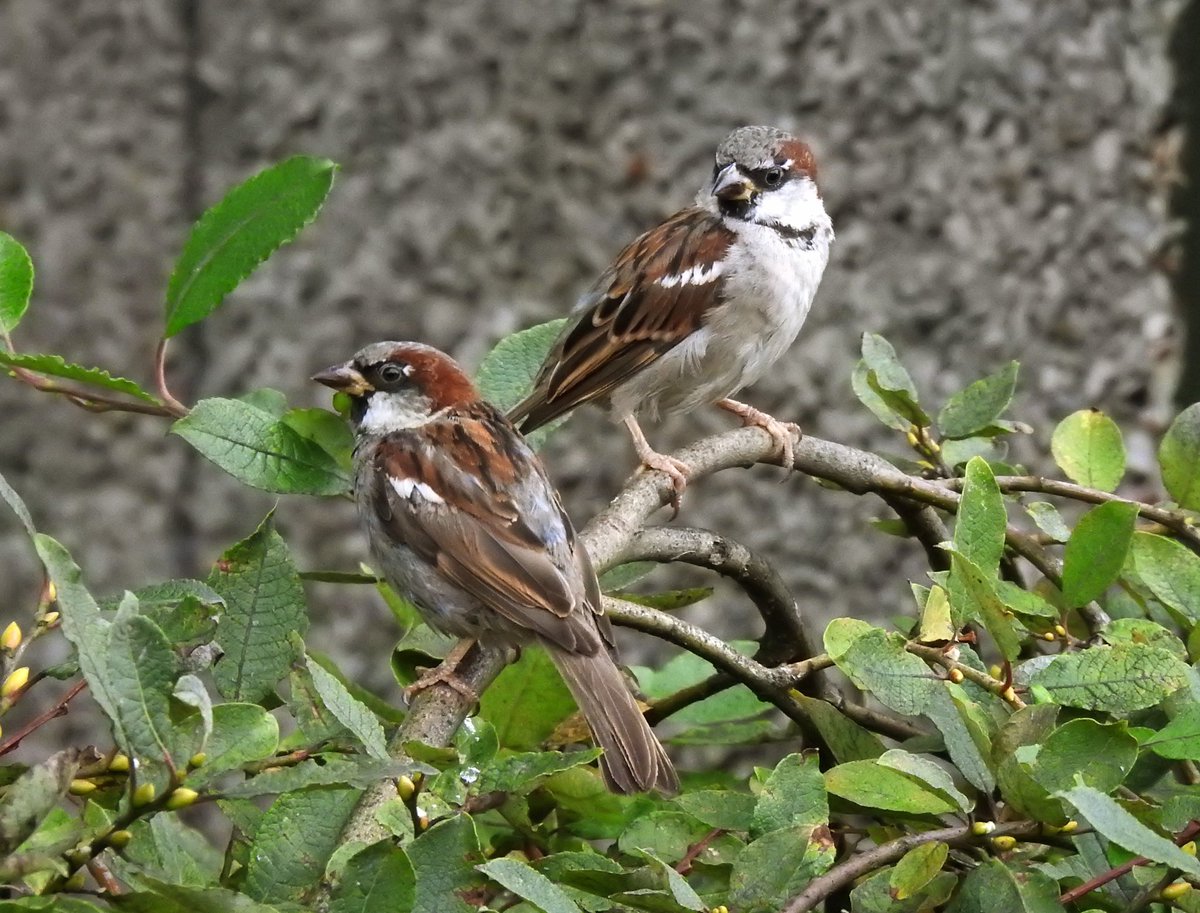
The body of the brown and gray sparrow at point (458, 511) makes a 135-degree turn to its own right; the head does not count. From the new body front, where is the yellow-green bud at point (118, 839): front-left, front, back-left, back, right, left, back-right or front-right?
back

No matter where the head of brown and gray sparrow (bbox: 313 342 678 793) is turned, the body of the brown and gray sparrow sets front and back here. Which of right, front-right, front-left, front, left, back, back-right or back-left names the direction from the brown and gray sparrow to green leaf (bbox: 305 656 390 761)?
front-left

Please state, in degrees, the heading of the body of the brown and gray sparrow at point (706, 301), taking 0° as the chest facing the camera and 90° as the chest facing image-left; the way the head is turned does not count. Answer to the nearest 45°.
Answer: approximately 315°

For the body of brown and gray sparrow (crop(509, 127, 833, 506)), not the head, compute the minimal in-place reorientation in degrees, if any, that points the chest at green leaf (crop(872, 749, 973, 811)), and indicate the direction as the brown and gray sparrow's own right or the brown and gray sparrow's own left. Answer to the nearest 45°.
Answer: approximately 45° to the brown and gray sparrow's own right

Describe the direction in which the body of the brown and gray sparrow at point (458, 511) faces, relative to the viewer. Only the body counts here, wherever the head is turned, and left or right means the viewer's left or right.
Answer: facing away from the viewer and to the left of the viewer

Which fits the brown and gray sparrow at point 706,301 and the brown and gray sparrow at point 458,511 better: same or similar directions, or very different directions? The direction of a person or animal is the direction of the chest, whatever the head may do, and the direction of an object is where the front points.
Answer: very different directions
